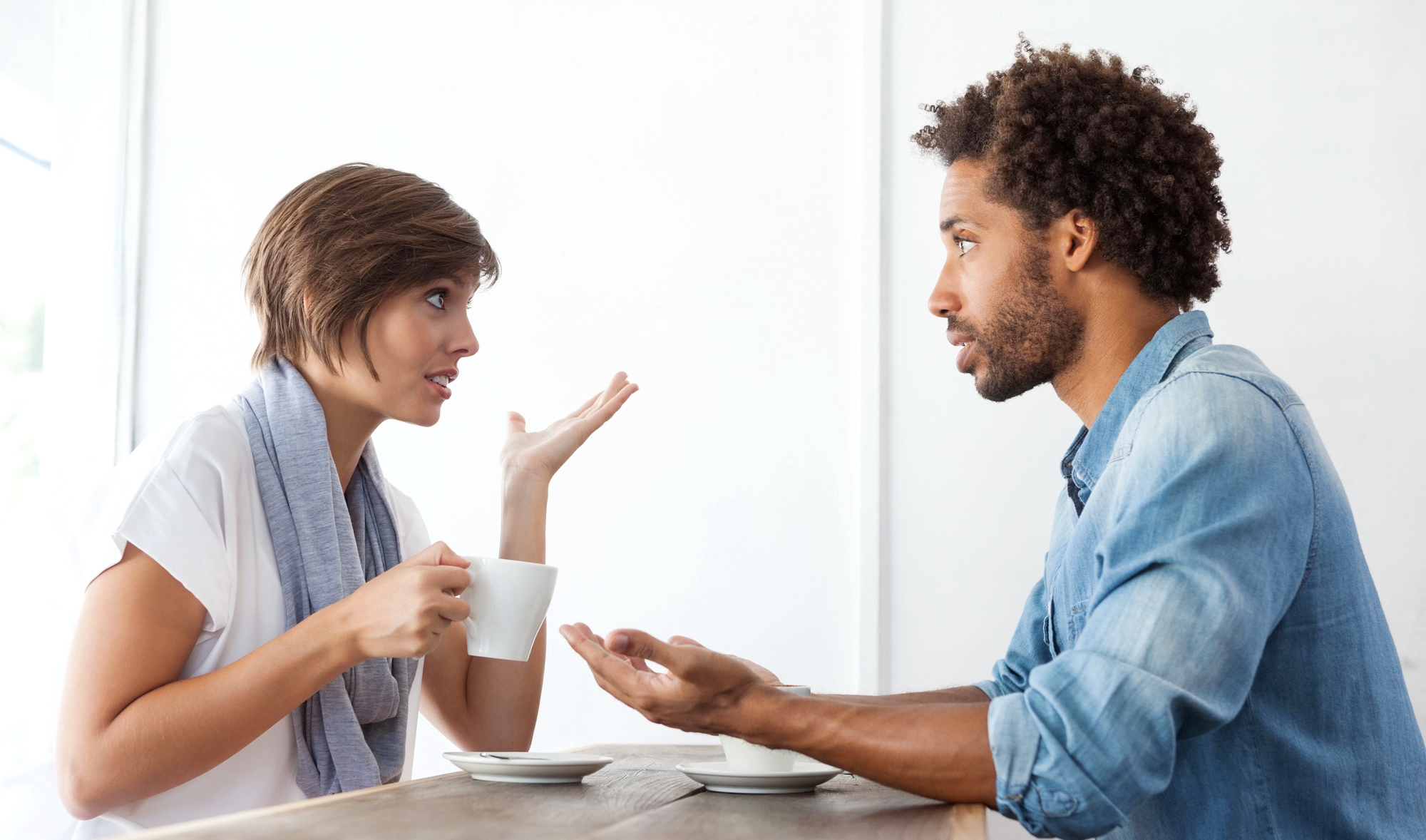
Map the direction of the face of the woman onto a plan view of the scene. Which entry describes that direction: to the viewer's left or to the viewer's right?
to the viewer's right

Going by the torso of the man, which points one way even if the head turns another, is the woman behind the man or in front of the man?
in front

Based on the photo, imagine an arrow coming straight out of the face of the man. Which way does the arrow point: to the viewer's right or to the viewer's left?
to the viewer's left

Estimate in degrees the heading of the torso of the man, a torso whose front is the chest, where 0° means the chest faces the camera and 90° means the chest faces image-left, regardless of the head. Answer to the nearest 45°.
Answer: approximately 90°
